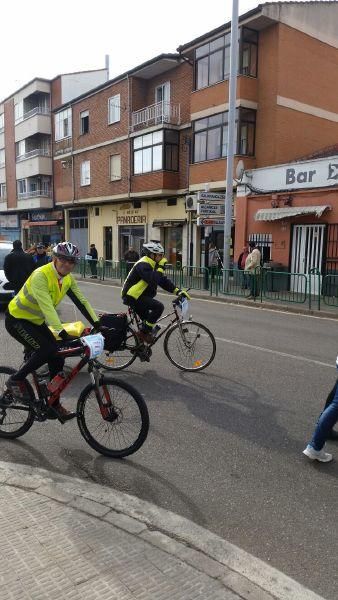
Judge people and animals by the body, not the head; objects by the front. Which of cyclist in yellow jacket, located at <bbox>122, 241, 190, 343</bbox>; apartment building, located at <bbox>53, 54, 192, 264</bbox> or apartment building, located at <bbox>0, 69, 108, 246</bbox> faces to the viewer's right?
the cyclist in yellow jacket

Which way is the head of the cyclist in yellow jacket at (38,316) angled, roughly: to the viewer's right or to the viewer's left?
to the viewer's right

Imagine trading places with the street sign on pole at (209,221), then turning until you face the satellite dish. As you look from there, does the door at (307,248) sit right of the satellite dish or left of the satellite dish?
right

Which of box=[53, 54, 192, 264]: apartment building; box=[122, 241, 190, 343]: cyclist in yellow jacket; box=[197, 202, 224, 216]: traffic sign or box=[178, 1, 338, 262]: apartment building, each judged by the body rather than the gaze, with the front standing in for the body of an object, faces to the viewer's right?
the cyclist in yellow jacket

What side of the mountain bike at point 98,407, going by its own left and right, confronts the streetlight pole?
left

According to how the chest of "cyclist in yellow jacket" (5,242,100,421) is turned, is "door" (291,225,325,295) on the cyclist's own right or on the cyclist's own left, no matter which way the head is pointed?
on the cyclist's own left

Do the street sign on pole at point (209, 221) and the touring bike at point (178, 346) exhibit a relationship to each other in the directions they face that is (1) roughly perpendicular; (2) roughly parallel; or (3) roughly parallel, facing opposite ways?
roughly perpendicular

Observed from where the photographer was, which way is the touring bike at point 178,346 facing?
facing to the right of the viewer

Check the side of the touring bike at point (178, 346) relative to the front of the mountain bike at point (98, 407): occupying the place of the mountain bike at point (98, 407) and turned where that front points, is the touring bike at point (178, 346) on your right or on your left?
on your left

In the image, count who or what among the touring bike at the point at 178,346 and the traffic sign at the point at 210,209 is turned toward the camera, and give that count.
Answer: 1
